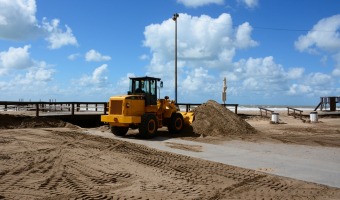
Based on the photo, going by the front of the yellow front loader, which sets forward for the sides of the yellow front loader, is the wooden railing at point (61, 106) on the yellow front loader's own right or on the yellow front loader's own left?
on the yellow front loader's own left

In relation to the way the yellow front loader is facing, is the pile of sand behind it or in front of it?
in front

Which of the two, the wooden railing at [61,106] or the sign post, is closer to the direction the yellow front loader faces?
the sign post

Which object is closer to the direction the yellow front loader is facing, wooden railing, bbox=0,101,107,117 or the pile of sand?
the pile of sand

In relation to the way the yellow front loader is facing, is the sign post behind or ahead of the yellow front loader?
ahead

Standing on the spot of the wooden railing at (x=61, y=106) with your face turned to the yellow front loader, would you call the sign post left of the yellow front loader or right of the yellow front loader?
left

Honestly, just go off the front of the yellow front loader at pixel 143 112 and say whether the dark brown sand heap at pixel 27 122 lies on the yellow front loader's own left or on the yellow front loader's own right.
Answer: on the yellow front loader's own left

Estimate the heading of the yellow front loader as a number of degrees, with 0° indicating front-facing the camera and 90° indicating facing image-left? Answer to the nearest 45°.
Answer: approximately 225°
